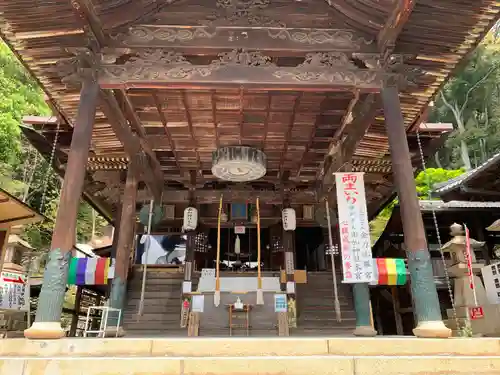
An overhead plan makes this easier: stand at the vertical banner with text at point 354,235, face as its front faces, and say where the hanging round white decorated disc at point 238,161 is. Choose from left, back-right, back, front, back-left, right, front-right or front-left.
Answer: right

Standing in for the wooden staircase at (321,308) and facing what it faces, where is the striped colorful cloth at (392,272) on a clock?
The striped colorful cloth is roughly at 10 o'clock from the wooden staircase.

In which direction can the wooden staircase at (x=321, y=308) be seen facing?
toward the camera

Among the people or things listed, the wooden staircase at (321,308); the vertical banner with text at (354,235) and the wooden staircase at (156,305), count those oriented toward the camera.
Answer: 3

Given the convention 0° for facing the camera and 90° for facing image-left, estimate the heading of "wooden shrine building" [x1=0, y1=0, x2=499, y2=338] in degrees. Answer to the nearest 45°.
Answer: approximately 0°

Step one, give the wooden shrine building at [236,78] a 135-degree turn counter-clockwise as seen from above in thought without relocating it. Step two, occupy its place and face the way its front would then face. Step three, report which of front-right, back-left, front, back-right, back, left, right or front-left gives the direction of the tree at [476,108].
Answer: front

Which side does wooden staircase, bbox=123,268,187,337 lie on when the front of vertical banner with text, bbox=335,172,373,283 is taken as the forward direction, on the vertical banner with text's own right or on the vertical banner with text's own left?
on the vertical banner with text's own right

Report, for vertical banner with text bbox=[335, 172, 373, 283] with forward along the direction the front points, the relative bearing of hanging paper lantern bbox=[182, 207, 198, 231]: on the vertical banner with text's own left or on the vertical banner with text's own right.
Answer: on the vertical banner with text's own right

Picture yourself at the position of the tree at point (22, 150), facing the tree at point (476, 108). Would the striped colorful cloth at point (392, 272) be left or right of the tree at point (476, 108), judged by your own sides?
right

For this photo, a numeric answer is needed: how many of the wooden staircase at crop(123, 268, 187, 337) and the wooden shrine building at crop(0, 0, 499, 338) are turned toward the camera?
2
